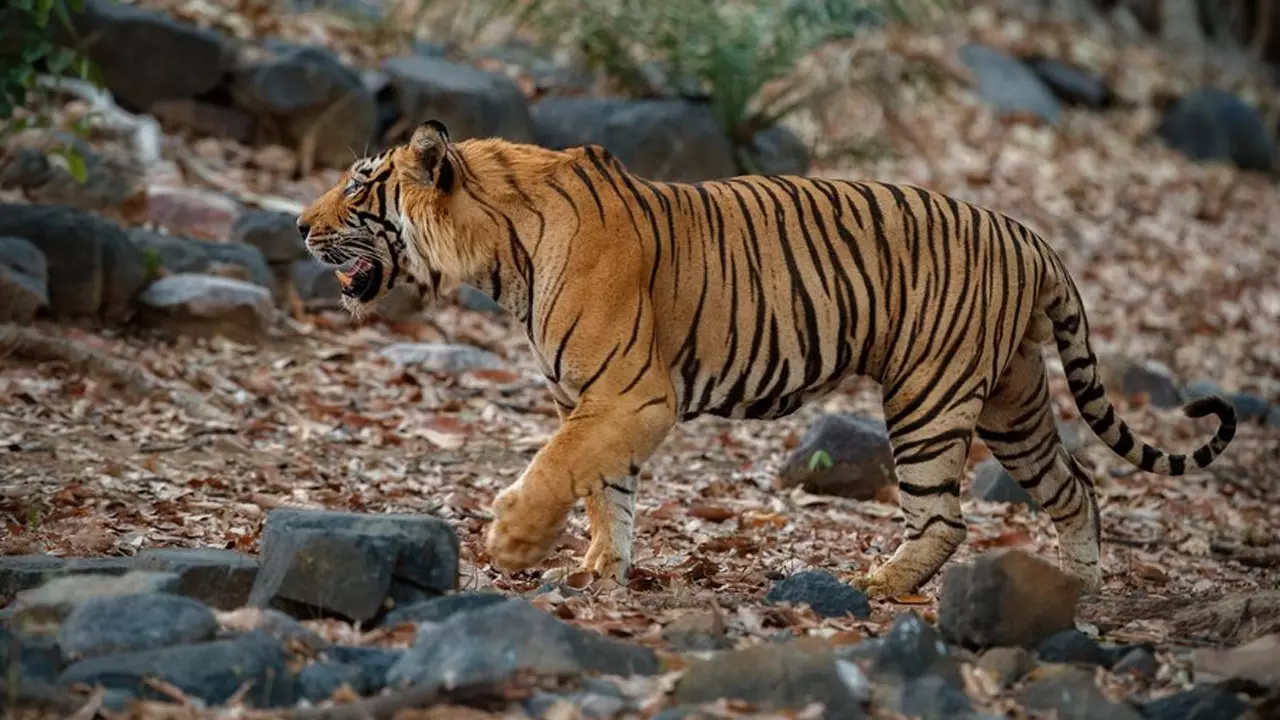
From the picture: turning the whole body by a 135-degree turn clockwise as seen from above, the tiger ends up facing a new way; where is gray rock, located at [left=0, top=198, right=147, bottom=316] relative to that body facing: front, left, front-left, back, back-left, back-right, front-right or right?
left

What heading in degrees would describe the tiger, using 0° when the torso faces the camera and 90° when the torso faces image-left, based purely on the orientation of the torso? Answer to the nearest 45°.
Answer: approximately 90°

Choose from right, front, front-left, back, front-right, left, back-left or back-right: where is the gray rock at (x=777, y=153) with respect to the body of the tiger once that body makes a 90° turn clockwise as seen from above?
front

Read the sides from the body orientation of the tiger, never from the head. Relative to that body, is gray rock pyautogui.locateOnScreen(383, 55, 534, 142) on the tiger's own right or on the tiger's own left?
on the tiger's own right

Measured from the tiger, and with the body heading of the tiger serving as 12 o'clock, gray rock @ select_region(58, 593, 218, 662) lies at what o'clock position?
The gray rock is roughly at 10 o'clock from the tiger.

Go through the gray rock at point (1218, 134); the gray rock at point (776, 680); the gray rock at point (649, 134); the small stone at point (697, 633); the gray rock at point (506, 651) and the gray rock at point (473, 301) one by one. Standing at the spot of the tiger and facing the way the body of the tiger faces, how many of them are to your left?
3

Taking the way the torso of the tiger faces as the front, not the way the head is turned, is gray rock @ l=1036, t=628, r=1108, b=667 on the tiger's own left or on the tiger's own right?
on the tiger's own left

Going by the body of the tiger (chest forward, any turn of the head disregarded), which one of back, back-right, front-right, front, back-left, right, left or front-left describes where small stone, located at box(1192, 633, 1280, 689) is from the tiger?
back-left

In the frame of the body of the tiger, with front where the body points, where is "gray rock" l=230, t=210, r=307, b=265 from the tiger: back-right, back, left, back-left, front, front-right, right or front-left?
front-right

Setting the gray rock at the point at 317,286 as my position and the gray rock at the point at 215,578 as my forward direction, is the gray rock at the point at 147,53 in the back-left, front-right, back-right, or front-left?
back-right

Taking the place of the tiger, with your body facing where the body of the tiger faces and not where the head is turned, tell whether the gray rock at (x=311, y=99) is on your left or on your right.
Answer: on your right

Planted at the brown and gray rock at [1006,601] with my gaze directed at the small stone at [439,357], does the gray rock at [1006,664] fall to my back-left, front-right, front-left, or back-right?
back-left

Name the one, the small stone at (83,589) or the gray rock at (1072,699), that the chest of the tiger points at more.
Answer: the small stone

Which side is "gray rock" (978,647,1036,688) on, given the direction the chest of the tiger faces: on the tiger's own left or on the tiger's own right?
on the tiger's own left

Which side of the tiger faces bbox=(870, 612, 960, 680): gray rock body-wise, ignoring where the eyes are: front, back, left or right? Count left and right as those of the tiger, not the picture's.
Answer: left
